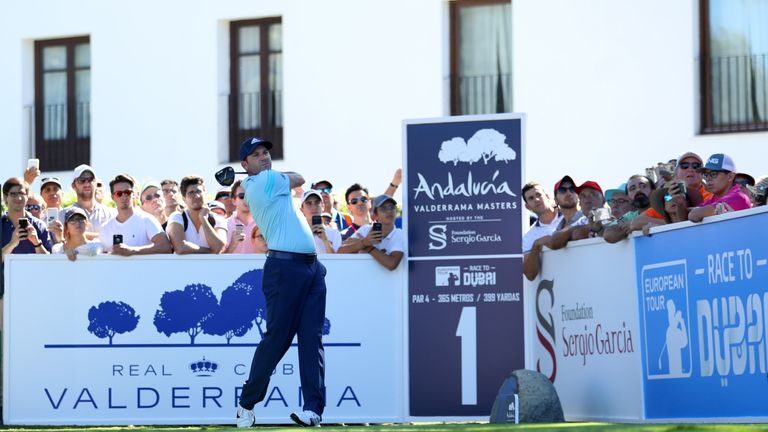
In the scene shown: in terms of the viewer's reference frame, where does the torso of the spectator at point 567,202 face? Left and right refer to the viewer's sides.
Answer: facing the viewer and to the left of the viewer

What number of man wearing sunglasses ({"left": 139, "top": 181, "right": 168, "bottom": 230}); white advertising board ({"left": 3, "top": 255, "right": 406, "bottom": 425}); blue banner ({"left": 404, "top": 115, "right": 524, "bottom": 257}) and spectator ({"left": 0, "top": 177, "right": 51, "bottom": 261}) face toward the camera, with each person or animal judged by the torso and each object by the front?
4

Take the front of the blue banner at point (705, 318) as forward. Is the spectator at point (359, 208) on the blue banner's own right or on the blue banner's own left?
on the blue banner's own right

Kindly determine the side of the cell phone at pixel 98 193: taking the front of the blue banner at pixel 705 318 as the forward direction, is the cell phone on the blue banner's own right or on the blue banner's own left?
on the blue banner's own right

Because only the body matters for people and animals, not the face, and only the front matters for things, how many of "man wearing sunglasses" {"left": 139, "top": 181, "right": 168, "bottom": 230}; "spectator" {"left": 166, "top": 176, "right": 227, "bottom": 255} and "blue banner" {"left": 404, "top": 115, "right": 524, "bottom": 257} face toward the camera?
3

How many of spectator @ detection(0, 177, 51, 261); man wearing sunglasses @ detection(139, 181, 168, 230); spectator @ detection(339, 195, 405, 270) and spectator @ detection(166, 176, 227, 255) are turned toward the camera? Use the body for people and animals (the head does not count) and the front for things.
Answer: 4

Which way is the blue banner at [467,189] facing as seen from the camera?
toward the camera

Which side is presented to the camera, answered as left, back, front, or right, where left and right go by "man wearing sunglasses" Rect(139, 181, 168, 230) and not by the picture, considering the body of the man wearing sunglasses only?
front

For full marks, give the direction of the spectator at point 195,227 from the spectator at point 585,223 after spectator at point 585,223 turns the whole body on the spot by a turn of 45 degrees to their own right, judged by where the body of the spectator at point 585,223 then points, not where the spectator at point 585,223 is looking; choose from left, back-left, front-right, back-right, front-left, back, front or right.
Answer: front

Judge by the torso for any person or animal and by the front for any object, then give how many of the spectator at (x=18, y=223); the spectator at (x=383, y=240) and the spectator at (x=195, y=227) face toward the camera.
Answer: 3
